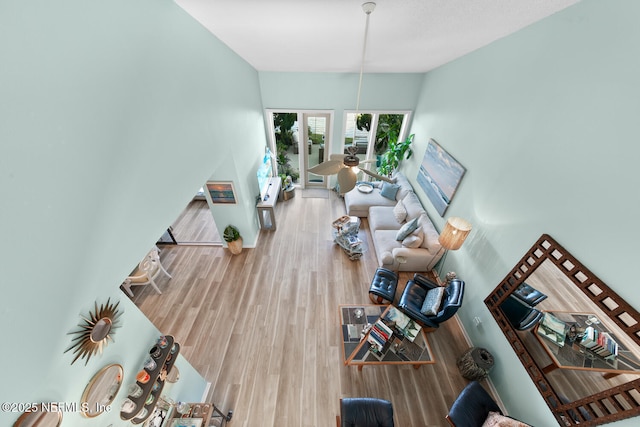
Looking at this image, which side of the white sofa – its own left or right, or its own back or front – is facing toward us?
left

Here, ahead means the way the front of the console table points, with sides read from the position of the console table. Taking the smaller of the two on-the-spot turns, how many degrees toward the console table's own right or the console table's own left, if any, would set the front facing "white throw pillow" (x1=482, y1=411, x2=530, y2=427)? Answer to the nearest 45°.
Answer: approximately 45° to the console table's own right

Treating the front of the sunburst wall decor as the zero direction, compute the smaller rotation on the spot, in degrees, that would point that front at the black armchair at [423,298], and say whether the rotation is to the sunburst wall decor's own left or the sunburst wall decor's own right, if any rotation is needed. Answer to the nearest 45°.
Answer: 0° — it already faces it

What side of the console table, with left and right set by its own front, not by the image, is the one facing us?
right

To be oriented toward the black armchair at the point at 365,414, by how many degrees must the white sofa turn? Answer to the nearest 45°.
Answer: approximately 90° to its left
